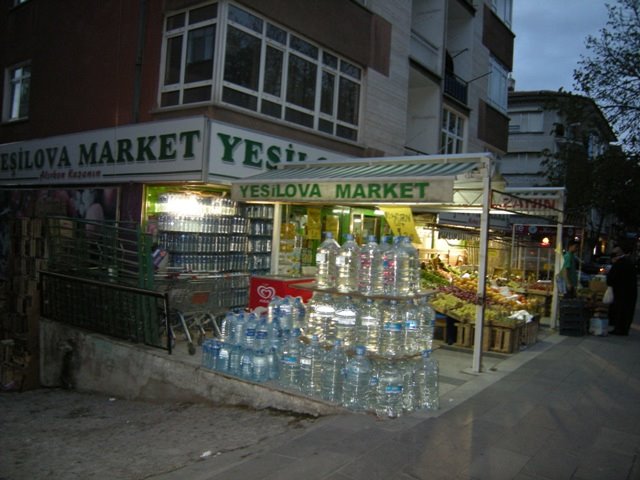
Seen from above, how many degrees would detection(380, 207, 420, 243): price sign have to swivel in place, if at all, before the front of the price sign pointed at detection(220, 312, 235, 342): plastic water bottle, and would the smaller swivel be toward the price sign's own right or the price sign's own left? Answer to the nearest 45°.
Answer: approximately 45° to the price sign's own right

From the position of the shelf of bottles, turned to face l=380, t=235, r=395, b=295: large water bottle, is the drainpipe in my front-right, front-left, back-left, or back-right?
back-right

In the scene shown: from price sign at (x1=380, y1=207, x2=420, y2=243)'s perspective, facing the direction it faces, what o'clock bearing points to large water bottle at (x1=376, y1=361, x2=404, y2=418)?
The large water bottle is roughly at 12 o'clock from the price sign.

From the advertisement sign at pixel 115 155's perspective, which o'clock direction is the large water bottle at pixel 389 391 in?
The large water bottle is roughly at 10 o'clock from the advertisement sign.

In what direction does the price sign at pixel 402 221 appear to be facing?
toward the camera

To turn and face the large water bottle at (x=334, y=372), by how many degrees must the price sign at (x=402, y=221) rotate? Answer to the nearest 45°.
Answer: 0° — it already faces it

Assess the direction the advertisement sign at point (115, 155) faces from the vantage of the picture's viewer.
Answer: facing the viewer and to the left of the viewer

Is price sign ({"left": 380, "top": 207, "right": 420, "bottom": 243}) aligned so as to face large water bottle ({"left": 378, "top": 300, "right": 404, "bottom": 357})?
yes

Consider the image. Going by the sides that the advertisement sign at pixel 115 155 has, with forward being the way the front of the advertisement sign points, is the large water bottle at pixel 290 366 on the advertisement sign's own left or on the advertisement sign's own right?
on the advertisement sign's own left

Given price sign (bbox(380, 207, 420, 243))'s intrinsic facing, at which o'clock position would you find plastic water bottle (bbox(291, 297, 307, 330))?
The plastic water bottle is roughly at 2 o'clock from the price sign.

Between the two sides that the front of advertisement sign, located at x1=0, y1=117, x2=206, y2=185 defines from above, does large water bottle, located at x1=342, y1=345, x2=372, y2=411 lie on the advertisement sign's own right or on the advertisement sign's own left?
on the advertisement sign's own left

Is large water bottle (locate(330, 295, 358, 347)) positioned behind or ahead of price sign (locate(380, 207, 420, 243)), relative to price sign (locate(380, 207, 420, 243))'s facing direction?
ahead

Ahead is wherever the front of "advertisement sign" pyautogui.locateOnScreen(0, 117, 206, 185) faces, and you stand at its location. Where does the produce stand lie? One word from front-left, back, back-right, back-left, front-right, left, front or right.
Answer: left

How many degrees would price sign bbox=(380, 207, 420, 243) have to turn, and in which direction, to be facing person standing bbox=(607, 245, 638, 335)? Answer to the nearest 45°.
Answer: approximately 135° to its left

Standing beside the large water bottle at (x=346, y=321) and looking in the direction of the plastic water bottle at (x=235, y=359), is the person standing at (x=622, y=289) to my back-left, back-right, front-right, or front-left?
back-right

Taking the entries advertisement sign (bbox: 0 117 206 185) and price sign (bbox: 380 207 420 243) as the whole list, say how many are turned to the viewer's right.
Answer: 0
